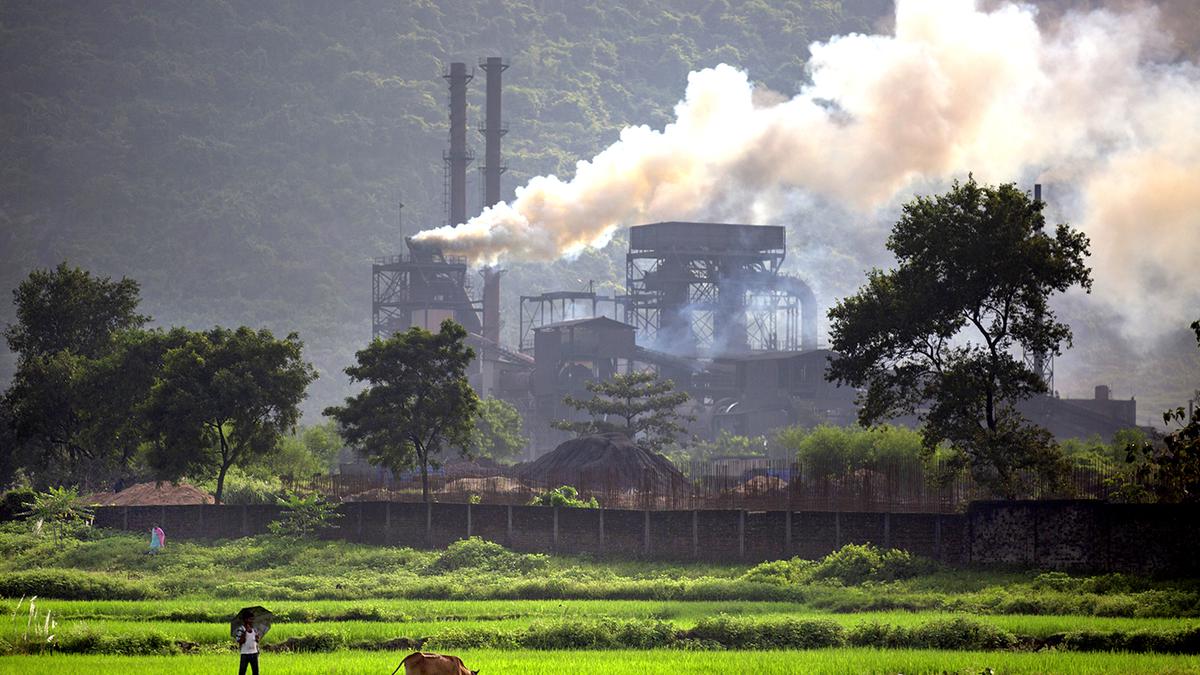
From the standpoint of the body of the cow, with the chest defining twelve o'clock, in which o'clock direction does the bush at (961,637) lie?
The bush is roughly at 11 o'clock from the cow.

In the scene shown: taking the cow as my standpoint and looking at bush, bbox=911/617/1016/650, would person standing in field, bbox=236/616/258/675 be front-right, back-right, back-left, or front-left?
back-left

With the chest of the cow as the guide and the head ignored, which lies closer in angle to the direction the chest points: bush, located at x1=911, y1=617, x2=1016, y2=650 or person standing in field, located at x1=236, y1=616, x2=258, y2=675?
the bush

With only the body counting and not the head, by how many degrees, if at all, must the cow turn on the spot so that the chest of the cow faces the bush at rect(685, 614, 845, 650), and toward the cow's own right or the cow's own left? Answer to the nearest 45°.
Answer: approximately 45° to the cow's own left

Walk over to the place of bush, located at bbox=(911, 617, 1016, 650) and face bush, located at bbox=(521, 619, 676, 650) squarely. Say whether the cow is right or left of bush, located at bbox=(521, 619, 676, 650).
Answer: left

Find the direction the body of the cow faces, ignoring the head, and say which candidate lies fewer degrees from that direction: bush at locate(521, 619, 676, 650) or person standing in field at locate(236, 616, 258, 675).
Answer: the bush

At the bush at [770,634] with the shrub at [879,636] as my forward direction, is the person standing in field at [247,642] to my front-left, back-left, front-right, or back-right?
back-right

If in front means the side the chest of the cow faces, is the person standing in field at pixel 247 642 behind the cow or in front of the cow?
behind

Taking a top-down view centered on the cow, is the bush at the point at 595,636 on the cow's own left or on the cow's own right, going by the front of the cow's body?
on the cow's own left

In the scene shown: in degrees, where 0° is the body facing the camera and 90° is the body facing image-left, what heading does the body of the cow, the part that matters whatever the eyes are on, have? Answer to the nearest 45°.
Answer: approximately 270°
